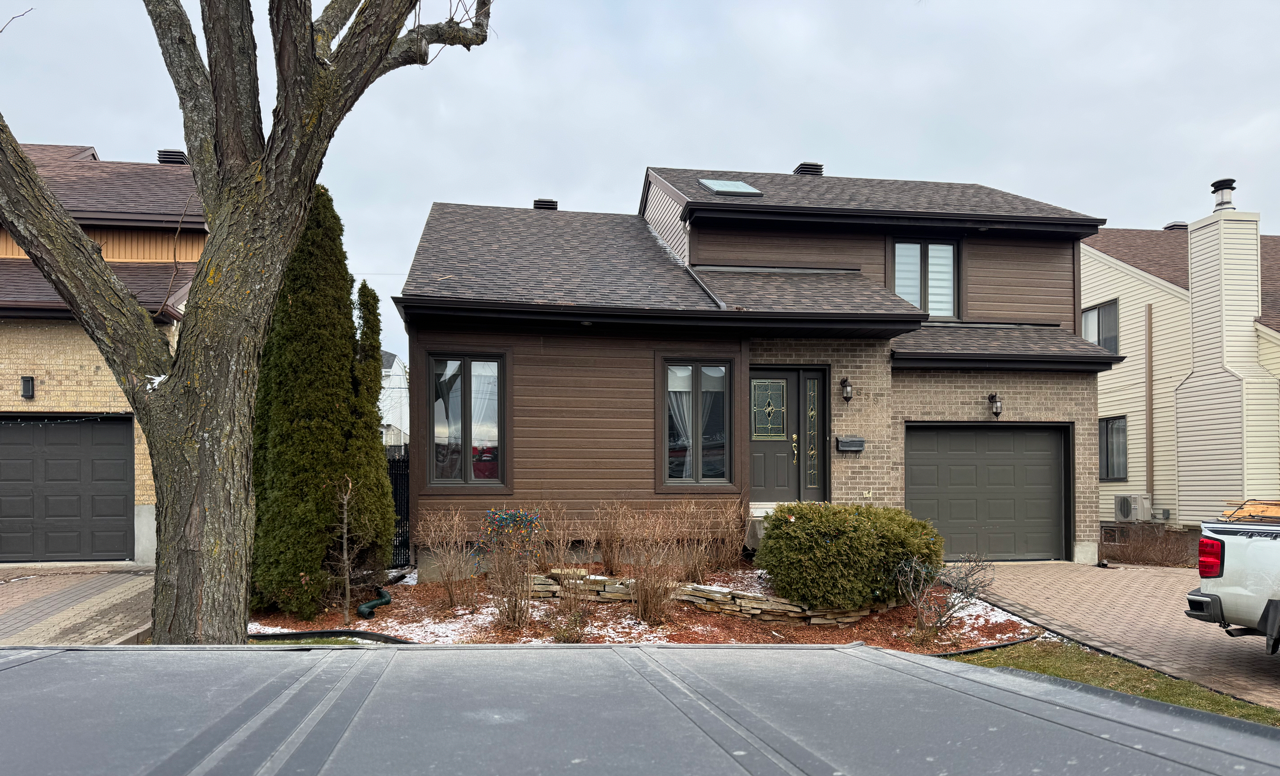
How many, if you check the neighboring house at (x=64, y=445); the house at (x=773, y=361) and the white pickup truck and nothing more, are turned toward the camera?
2

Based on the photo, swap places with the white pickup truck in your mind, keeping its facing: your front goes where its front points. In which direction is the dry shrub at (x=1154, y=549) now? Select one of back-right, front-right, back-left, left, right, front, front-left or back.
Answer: left

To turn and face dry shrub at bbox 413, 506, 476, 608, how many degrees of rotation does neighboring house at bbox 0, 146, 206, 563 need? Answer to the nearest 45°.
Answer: approximately 45° to its left

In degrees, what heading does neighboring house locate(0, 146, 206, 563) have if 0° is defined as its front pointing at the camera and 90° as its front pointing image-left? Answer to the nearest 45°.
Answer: approximately 0°

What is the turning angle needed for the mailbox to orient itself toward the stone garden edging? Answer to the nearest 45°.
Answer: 0° — it already faces it

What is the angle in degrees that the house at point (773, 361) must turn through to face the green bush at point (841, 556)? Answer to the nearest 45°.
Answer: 0° — it already faces it

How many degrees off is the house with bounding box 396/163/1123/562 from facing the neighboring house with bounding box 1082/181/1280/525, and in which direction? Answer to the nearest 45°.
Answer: approximately 135° to its left

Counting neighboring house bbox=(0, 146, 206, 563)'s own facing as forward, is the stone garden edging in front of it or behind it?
in front
